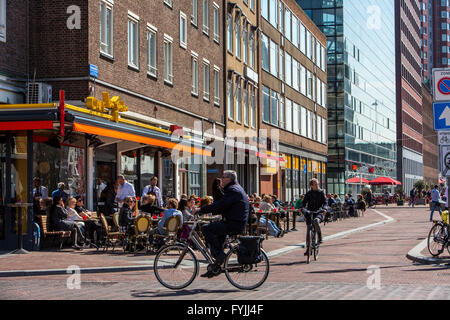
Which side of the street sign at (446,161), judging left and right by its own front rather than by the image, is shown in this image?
front

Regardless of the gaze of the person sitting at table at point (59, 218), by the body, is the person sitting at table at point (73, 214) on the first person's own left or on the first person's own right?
on the first person's own left

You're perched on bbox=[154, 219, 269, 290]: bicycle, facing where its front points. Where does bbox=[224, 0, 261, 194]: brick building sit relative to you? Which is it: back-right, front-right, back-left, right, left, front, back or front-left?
right

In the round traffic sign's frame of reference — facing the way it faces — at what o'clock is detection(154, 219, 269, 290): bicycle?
The bicycle is roughly at 1 o'clock from the round traffic sign.

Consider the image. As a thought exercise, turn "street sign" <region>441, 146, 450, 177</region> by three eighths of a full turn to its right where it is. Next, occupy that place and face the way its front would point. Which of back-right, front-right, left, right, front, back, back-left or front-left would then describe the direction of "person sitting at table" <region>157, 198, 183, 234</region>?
front-left

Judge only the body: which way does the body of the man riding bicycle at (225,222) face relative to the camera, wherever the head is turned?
to the viewer's left

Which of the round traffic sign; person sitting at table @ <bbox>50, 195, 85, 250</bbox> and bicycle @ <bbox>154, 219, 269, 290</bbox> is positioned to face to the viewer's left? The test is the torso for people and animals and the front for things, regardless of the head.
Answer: the bicycle

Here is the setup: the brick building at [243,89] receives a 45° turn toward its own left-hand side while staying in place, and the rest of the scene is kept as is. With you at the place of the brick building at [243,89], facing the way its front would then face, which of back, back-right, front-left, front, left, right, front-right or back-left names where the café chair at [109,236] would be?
right

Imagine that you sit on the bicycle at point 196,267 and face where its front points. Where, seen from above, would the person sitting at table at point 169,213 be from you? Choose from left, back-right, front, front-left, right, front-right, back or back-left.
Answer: right

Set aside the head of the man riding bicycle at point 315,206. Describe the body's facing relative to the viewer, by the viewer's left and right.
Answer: facing the viewer

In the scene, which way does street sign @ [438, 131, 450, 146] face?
toward the camera

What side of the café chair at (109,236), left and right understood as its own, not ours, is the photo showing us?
right

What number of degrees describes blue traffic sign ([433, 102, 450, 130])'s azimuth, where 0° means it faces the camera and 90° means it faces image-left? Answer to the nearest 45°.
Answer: approximately 0°
